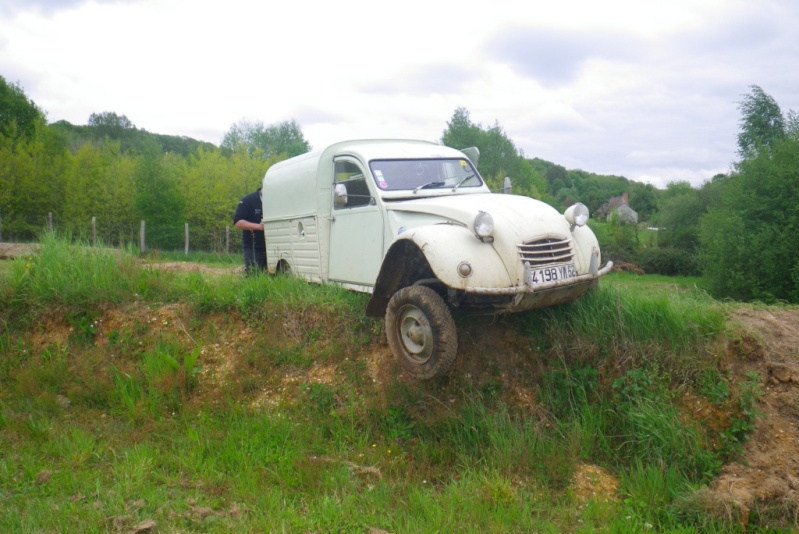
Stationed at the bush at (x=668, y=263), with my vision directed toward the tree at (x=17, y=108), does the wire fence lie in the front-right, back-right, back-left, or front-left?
front-left

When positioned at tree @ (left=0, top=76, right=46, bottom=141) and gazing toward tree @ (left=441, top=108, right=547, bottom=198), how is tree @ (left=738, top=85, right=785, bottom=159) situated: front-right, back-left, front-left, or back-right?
front-right

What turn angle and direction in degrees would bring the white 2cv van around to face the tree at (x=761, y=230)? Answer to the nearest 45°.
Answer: approximately 90° to its left

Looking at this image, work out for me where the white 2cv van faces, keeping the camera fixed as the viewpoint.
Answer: facing the viewer and to the right of the viewer

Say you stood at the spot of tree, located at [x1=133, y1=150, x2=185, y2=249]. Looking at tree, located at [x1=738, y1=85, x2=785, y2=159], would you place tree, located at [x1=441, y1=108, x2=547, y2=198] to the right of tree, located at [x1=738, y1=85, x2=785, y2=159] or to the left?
left

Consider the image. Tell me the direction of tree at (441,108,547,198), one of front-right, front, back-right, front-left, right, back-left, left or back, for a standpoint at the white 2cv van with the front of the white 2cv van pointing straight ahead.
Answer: back-left

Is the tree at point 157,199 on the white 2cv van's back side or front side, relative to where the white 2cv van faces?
on the back side

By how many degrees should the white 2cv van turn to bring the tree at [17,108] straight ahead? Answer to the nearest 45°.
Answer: approximately 180°
